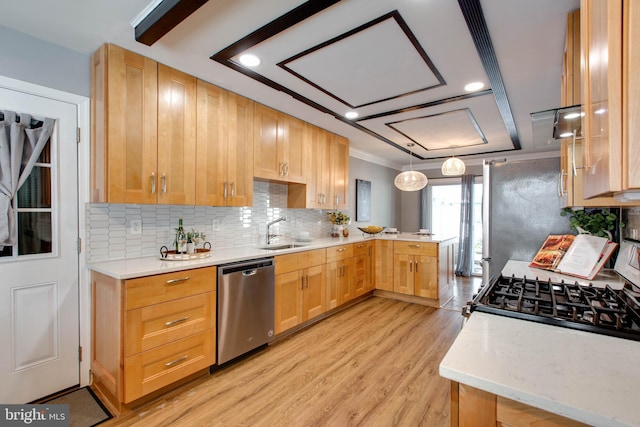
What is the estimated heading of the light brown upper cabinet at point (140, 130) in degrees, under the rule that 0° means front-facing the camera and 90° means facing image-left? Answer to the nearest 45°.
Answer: approximately 315°

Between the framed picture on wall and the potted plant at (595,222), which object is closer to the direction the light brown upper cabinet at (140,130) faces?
the potted plant

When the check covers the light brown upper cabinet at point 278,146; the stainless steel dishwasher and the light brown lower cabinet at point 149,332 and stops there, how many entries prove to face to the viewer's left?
0

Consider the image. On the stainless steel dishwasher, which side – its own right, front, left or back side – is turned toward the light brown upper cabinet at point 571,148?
front

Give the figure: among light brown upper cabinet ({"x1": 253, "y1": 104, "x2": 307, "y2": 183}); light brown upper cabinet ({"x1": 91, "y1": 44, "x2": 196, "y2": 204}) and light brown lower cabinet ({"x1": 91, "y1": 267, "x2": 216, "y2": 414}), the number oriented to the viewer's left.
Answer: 0

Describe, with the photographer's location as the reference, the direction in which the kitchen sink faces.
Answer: facing the viewer and to the right of the viewer

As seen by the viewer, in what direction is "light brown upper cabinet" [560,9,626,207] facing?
to the viewer's left

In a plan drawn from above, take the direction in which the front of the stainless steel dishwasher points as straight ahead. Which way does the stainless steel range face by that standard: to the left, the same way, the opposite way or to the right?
the opposite way

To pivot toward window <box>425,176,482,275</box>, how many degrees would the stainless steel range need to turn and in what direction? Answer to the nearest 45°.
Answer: approximately 90° to its right

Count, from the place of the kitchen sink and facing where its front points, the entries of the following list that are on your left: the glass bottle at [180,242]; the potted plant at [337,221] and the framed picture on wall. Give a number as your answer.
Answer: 2

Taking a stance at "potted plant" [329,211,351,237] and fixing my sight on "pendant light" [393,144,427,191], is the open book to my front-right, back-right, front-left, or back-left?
front-right

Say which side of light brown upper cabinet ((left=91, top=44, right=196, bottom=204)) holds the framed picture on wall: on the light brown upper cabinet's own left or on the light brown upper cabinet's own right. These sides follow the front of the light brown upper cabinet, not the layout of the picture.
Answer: on the light brown upper cabinet's own left

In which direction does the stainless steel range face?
to the viewer's left

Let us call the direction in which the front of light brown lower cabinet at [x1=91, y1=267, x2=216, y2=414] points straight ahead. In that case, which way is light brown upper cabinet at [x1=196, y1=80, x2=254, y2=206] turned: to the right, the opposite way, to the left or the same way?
the same way

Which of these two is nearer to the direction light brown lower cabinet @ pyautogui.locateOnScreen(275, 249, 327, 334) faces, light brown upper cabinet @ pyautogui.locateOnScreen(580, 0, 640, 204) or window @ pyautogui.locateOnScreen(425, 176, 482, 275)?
the light brown upper cabinet

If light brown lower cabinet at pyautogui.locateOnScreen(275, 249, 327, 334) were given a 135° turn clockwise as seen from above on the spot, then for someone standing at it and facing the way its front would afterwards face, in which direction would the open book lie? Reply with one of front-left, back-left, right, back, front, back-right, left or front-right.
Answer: back-left
